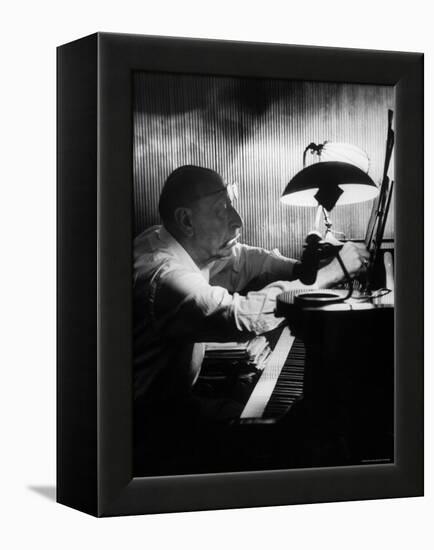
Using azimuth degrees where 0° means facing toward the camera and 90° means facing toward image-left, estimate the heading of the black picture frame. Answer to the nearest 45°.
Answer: approximately 315°
